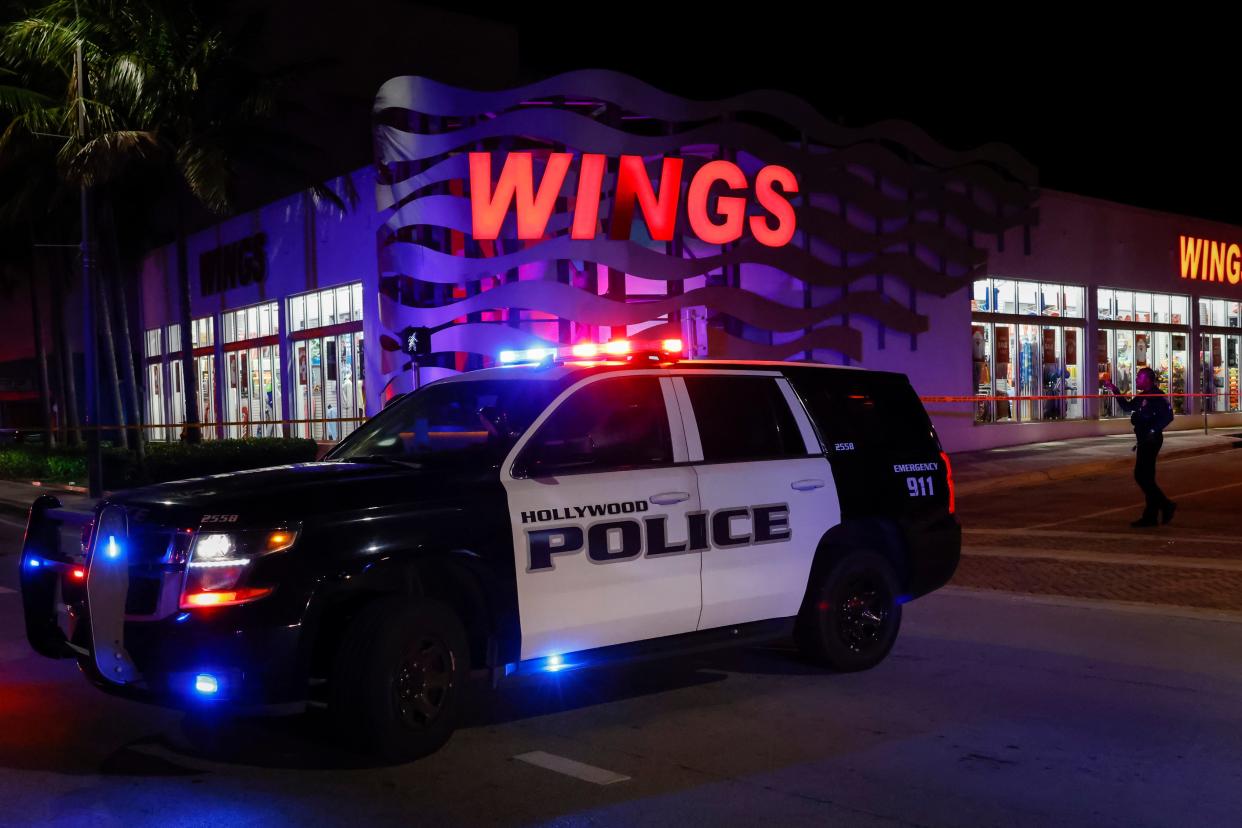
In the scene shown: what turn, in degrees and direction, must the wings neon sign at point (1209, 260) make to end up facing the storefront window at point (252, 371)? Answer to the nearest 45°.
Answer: approximately 90° to its right

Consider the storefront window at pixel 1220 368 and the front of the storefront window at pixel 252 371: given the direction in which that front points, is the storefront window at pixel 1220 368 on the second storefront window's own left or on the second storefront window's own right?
on the second storefront window's own left

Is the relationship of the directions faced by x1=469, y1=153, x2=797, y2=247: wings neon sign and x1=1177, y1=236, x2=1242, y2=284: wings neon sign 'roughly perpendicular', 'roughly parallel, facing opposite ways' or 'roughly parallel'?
roughly parallel

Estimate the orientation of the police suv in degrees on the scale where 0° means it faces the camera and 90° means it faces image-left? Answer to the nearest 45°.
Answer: approximately 45°

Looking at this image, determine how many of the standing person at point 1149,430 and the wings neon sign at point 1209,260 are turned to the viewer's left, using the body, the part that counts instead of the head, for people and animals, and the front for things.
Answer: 1

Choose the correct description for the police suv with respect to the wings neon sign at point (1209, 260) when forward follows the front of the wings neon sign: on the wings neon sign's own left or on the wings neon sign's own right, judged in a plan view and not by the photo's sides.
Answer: on the wings neon sign's own right

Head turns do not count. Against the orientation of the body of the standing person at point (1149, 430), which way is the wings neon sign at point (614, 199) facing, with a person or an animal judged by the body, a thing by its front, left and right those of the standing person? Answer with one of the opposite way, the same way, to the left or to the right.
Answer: to the left

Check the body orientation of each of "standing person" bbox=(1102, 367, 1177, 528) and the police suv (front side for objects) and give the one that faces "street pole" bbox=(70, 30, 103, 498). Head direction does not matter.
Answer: the standing person

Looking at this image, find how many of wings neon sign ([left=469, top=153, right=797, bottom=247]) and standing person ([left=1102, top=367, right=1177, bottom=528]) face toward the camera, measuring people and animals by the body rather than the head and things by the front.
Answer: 1

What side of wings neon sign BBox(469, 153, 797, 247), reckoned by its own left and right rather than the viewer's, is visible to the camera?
front

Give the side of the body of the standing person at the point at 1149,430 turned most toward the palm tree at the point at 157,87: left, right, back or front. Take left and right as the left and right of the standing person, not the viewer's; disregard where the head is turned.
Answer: front

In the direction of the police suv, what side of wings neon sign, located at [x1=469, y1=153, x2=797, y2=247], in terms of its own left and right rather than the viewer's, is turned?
front

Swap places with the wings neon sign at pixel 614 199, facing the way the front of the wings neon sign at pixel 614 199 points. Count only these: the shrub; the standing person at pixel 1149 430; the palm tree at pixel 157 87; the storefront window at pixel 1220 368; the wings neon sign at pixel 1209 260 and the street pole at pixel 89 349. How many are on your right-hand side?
3

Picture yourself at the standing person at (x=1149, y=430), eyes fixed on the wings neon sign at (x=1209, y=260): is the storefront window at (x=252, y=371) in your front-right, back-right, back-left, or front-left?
front-left
